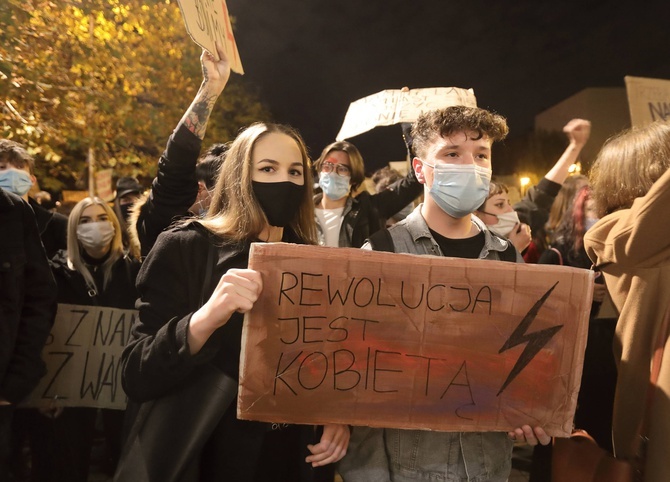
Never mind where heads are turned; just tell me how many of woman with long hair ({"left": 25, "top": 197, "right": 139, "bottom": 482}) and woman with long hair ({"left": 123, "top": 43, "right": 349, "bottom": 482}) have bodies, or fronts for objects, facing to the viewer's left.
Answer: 0

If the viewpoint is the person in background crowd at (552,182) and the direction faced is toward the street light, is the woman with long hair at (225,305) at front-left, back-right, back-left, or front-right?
back-left

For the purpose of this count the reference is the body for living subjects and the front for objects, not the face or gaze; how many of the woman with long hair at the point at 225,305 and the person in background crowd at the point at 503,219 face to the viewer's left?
0

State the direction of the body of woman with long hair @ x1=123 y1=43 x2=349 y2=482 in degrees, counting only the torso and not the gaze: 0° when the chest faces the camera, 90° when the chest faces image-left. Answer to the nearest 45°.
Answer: approximately 315°

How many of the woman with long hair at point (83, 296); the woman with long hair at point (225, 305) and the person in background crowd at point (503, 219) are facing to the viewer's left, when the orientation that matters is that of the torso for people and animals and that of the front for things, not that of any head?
0

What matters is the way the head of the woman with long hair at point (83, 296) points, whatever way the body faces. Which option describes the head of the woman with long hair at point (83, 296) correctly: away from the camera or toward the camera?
toward the camera

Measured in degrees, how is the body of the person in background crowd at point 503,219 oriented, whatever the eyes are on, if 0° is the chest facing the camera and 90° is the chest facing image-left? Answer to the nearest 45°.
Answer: approximately 315°

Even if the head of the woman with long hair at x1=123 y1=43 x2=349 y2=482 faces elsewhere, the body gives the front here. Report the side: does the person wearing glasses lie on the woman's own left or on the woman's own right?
on the woman's own left

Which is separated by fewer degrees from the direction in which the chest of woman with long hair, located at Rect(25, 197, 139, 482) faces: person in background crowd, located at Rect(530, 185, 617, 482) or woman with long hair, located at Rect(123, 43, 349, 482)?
the woman with long hair

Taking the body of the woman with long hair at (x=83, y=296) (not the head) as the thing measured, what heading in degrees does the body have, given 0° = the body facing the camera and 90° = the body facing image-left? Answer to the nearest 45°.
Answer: approximately 0°

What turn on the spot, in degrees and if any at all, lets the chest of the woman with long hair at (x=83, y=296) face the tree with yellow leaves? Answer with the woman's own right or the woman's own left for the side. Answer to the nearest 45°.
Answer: approximately 180°

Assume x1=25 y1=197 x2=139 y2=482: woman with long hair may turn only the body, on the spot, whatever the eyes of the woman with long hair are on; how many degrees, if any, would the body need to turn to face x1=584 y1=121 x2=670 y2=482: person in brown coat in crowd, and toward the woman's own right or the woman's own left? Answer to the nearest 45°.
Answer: approximately 45° to the woman's own left
